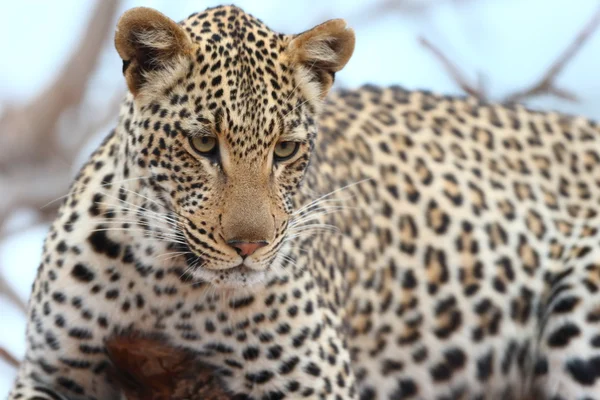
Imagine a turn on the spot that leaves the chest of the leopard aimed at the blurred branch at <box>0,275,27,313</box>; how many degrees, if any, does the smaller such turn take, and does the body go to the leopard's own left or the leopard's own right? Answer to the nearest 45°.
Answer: approximately 90° to the leopard's own right

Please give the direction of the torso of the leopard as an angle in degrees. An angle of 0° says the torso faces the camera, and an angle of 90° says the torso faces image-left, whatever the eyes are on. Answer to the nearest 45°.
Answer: approximately 45°

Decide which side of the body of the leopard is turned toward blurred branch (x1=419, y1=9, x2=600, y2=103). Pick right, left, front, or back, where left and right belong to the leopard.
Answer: back

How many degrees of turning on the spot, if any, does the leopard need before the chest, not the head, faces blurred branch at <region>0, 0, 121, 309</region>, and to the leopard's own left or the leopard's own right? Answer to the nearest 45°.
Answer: approximately 90° to the leopard's own right
